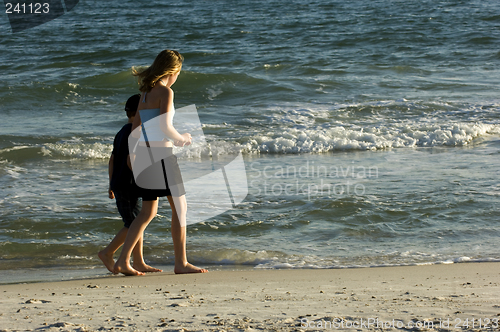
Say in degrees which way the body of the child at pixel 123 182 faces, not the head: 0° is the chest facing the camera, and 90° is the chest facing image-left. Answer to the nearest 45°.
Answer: approximately 270°
